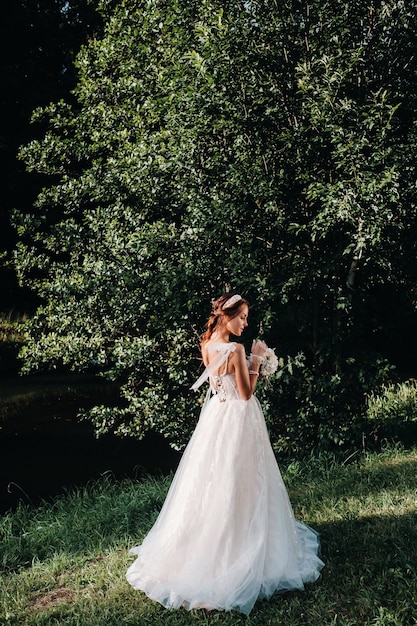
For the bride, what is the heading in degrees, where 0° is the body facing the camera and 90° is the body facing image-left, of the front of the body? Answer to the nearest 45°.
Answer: approximately 225°

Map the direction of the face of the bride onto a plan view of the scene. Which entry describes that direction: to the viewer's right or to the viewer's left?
to the viewer's right
